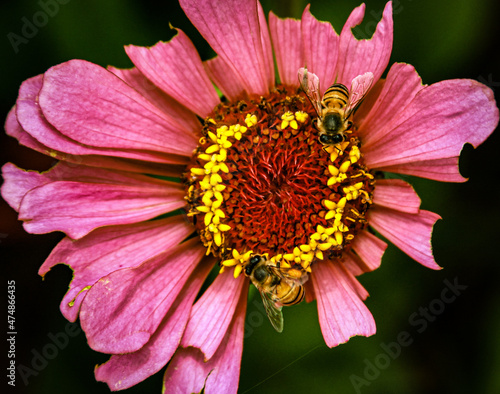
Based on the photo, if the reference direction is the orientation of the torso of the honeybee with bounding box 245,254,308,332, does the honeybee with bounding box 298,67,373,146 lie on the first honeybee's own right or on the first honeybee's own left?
on the first honeybee's own right

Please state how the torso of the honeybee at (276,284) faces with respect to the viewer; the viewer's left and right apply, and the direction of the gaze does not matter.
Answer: facing away from the viewer and to the left of the viewer

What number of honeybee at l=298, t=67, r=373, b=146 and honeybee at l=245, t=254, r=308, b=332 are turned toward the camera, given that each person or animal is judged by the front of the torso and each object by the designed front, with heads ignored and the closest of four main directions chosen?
1

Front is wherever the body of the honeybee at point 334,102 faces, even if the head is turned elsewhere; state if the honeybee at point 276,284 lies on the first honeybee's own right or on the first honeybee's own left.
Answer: on the first honeybee's own right
